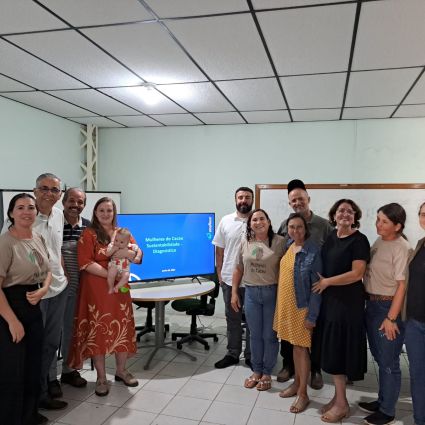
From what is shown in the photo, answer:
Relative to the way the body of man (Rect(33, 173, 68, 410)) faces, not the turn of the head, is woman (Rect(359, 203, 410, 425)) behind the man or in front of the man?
in front

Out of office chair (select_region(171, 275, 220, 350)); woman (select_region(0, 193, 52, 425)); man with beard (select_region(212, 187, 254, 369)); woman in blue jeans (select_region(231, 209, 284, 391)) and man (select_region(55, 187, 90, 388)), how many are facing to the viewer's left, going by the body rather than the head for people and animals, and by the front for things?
1

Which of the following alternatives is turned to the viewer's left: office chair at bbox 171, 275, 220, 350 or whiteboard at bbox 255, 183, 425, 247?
the office chair

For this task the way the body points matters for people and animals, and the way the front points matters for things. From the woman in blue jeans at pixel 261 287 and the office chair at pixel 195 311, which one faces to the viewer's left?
the office chair

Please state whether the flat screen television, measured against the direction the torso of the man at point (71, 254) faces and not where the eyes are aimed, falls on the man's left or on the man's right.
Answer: on the man's left

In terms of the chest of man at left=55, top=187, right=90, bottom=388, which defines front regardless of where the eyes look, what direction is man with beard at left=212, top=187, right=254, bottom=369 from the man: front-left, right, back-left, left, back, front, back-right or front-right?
front-left

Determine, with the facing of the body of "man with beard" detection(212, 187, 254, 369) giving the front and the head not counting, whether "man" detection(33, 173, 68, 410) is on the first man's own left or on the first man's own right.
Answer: on the first man's own right

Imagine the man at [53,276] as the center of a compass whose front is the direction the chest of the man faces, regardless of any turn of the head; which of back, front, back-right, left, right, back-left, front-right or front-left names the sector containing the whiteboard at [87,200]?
back-left

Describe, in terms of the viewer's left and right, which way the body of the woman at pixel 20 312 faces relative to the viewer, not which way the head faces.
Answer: facing the viewer and to the right of the viewer

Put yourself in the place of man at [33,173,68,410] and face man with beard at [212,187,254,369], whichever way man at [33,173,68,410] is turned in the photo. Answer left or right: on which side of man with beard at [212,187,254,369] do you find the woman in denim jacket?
right

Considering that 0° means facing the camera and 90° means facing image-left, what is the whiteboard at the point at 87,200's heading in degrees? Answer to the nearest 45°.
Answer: approximately 0°
